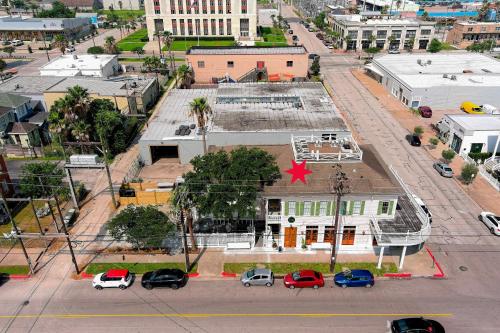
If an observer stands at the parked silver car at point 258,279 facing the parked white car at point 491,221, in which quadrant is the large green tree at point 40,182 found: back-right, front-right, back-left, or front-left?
back-left

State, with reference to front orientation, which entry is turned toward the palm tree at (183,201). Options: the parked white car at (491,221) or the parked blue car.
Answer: the parked blue car

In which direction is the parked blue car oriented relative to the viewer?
to the viewer's left

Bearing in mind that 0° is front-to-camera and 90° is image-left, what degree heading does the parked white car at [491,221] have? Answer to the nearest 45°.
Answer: approximately 135°

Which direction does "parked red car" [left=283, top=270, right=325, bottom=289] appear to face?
to the viewer's left

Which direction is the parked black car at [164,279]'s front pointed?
to the viewer's left

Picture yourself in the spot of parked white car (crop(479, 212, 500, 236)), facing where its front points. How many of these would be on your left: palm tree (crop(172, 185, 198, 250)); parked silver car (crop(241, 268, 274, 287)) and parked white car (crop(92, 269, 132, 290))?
3

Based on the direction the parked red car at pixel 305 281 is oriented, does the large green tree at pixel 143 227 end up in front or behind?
in front

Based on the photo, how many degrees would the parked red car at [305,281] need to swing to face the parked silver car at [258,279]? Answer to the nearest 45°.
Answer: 0° — it already faces it

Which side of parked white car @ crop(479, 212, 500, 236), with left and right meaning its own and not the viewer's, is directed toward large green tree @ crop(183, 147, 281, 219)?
left

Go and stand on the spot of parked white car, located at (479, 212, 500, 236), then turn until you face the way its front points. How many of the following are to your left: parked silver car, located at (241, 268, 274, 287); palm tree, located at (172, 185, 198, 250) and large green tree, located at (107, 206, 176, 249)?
3

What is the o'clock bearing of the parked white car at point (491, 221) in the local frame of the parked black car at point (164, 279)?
The parked white car is roughly at 6 o'clock from the parked black car.

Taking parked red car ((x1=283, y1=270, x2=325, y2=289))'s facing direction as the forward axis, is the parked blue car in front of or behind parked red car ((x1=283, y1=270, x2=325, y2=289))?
behind

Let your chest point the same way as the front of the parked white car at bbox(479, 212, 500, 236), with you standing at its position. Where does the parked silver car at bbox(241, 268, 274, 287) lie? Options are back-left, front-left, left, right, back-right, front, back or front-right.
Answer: left

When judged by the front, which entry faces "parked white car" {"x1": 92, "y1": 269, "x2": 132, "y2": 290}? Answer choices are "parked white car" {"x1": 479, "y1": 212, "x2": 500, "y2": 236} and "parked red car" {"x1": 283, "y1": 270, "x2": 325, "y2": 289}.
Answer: the parked red car
